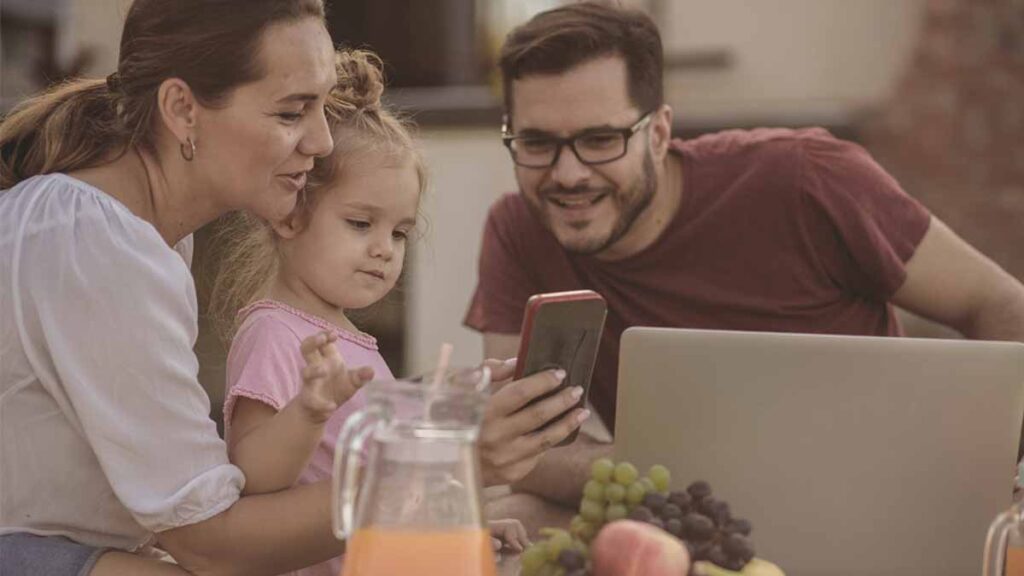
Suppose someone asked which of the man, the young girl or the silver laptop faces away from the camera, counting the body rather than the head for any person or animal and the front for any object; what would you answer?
the silver laptop

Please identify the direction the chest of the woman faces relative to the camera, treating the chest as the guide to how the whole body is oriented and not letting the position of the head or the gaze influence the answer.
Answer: to the viewer's right

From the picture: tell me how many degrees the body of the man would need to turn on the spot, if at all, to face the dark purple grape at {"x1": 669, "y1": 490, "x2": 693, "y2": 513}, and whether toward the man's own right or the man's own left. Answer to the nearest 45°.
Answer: approximately 45° to the man's own left

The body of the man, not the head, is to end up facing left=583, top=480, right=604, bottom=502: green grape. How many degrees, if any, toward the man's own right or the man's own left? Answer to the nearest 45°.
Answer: approximately 45° to the man's own left

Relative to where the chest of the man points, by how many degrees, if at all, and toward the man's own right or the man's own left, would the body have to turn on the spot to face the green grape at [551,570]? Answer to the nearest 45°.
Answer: approximately 45° to the man's own left

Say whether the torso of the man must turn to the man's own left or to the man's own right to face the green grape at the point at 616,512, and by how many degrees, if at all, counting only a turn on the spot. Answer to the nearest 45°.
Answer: approximately 45° to the man's own left

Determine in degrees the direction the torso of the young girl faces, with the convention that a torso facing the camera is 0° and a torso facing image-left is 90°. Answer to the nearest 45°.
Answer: approximately 315°

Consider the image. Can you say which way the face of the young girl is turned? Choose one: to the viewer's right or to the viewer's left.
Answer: to the viewer's right
